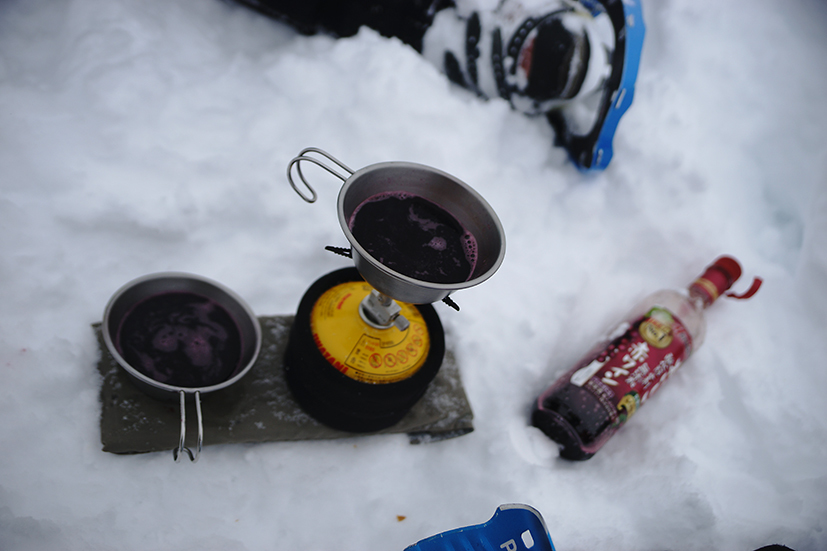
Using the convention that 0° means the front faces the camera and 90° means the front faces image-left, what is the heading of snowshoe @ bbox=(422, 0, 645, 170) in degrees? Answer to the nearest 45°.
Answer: approximately 270°

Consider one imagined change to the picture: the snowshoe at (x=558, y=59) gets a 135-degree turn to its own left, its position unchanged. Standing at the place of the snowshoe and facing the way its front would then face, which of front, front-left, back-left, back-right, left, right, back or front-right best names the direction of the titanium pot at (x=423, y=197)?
back-left

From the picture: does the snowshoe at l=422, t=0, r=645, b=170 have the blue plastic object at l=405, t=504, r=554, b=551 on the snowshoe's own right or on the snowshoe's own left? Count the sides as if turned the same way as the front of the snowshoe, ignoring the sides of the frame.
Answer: on the snowshoe's own right

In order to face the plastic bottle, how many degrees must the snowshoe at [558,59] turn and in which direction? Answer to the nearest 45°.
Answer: approximately 45° to its right

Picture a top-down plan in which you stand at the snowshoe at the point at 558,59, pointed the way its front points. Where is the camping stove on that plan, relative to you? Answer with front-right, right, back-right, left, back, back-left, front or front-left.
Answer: right

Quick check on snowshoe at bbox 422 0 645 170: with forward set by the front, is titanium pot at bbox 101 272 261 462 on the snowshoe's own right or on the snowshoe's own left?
on the snowshoe's own right
